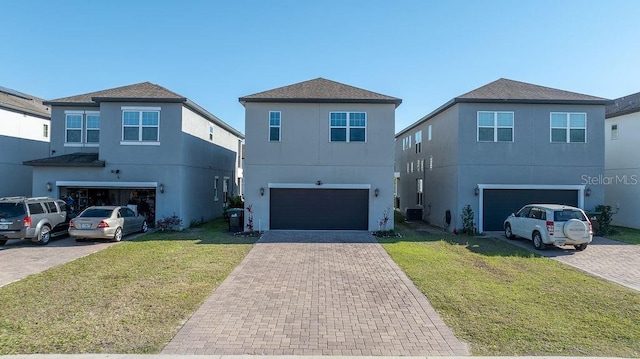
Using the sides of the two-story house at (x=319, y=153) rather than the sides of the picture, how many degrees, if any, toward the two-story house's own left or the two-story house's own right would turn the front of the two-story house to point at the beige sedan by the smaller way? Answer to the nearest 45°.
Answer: approximately 90° to the two-story house's own right

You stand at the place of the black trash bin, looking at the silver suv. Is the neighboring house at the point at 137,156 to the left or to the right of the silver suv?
right

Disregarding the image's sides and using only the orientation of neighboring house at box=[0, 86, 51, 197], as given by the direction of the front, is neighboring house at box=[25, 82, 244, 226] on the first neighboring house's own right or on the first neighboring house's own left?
on the first neighboring house's own left

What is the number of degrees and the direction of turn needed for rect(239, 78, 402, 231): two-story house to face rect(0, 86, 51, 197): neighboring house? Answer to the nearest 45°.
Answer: approximately 90° to its right

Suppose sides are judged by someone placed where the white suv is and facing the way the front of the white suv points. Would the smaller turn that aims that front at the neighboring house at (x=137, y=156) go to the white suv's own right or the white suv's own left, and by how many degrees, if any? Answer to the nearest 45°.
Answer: approximately 45° to the white suv's own left

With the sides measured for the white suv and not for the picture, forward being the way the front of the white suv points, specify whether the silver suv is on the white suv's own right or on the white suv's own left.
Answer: on the white suv's own left

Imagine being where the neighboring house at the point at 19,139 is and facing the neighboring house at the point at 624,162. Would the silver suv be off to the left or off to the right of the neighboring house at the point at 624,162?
right

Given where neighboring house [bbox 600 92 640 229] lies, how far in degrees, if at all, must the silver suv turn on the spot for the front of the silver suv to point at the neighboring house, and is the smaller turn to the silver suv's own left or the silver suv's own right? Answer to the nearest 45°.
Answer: approximately 90° to the silver suv's own right

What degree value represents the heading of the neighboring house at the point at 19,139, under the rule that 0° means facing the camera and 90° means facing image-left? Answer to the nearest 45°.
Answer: approximately 45°

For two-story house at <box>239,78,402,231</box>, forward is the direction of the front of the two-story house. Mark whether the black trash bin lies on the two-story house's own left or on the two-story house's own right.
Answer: on the two-story house's own right

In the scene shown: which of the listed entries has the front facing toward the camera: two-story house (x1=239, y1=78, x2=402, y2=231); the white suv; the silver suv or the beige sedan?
the two-story house
